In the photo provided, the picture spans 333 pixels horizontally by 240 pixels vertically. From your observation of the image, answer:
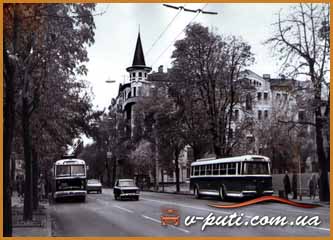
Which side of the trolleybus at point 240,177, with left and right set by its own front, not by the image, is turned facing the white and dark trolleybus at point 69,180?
front

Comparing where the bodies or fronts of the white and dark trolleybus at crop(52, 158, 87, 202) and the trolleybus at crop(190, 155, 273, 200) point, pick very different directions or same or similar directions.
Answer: very different directions

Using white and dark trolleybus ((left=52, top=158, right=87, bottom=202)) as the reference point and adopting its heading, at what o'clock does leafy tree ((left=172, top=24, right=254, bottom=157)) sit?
The leafy tree is roughly at 8 o'clock from the white and dark trolleybus.

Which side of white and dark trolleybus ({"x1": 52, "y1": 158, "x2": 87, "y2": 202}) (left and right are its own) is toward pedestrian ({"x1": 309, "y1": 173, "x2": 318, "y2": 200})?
left

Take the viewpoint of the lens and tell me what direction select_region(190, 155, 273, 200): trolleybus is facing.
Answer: facing away from the viewer and to the left of the viewer

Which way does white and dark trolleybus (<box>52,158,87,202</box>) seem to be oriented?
toward the camera

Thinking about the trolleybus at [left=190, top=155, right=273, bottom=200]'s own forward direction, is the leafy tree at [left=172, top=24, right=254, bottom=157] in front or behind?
in front

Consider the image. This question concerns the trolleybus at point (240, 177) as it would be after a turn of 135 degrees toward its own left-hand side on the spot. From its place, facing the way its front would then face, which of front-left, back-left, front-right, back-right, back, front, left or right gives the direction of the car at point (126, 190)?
back-right

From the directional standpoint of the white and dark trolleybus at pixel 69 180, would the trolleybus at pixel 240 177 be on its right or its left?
on its left

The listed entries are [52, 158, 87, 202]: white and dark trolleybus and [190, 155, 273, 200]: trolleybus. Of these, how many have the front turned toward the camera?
1
